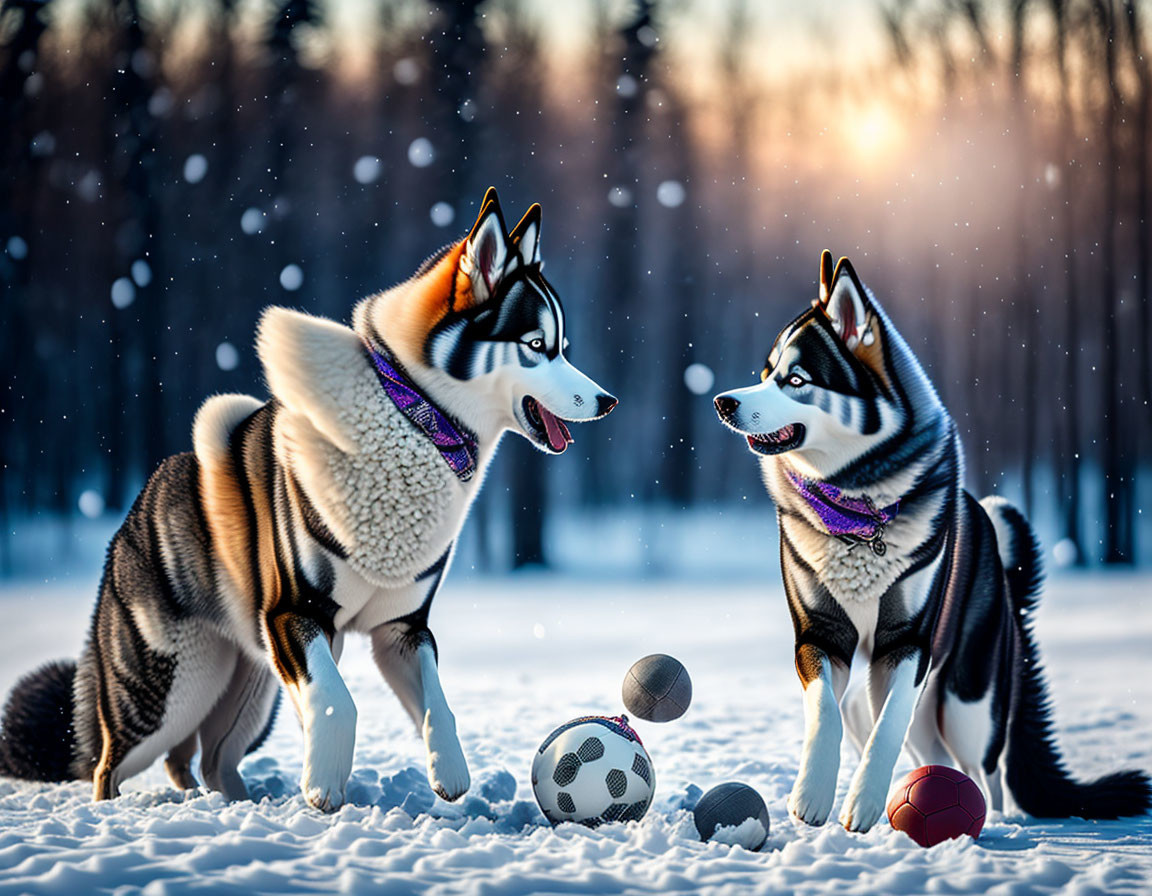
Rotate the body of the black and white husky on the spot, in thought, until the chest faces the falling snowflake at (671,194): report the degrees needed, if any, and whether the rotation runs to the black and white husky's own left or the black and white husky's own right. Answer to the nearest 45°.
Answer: approximately 135° to the black and white husky's own right

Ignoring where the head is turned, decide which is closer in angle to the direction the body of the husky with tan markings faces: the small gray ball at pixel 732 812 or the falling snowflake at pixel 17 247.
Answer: the small gray ball

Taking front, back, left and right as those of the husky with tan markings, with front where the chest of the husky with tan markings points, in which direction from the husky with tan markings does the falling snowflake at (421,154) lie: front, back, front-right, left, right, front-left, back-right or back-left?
back-left

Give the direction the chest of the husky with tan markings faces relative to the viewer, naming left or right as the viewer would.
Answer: facing the viewer and to the right of the viewer

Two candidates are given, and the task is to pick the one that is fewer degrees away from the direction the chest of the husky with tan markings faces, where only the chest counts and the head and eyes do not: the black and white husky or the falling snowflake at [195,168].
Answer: the black and white husky

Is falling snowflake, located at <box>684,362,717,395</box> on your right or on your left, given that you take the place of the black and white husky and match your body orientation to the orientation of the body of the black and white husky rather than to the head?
on your right

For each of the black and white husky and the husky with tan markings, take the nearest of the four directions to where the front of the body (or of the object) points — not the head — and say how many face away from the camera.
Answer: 0

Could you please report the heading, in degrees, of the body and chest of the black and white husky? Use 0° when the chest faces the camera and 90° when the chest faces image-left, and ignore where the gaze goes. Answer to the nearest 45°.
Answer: approximately 45°

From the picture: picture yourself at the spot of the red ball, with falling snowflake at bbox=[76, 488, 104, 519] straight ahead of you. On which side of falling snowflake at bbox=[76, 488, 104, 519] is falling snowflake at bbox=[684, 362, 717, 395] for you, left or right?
right
